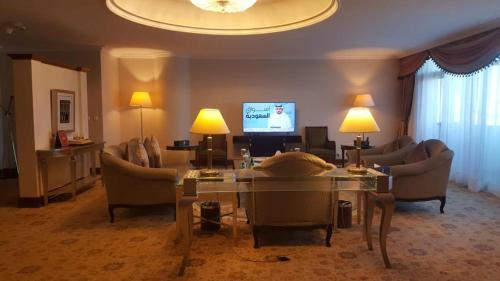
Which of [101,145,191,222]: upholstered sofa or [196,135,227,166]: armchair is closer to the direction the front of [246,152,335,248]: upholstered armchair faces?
the armchair

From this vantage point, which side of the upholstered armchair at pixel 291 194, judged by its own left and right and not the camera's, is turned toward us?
back

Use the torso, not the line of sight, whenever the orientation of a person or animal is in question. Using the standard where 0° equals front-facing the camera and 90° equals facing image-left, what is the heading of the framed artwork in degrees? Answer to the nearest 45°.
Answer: approximately 315°

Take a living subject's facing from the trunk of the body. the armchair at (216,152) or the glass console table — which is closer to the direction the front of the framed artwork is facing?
the glass console table

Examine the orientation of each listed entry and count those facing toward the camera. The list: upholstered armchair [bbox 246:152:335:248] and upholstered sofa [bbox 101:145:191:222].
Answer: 0

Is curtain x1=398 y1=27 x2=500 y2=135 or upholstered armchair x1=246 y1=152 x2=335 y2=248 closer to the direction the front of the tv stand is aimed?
the upholstered armchair

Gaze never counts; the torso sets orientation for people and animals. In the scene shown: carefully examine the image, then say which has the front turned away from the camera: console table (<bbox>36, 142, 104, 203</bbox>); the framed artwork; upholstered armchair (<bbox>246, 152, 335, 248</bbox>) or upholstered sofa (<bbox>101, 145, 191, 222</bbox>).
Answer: upholstered armchair (<bbox>246, 152, 335, 248</bbox>)

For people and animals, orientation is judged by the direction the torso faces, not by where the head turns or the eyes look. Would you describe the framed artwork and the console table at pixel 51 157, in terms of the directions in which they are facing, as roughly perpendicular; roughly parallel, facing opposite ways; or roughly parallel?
roughly parallel

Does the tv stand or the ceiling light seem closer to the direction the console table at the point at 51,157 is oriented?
the ceiling light

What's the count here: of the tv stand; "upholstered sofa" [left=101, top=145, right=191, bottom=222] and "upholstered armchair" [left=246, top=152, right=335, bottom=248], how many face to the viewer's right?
1

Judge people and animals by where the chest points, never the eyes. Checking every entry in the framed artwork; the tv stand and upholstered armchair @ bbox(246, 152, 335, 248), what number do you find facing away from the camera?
1

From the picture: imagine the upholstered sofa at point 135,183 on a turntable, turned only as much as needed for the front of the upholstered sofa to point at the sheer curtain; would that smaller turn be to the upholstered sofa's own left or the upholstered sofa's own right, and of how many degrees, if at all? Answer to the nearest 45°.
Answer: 0° — it already faces it

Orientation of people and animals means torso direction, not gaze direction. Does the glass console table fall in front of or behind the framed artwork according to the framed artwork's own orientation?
in front

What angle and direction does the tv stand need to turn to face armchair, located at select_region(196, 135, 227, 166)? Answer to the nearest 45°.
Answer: approximately 90° to its right

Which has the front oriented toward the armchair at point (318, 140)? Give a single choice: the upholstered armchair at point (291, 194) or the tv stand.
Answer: the upholstered armchair

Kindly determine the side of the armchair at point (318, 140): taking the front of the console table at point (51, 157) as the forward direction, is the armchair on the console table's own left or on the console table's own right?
on the console table's own left

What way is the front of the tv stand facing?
toward the camera

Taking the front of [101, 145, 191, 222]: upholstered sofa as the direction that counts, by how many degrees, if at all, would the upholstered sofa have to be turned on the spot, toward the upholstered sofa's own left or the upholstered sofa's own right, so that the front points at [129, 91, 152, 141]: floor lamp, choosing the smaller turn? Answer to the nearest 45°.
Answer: approximately 90° to the upholstered sofa's own left

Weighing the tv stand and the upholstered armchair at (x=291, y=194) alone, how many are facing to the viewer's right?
0

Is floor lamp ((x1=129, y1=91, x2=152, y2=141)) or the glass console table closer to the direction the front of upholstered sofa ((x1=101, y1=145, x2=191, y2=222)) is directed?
the glass console table

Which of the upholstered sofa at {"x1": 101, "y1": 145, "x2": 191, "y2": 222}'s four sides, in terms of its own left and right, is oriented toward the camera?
right

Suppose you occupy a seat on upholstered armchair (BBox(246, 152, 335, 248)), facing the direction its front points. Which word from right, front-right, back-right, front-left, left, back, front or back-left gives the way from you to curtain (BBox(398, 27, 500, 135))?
front-right
